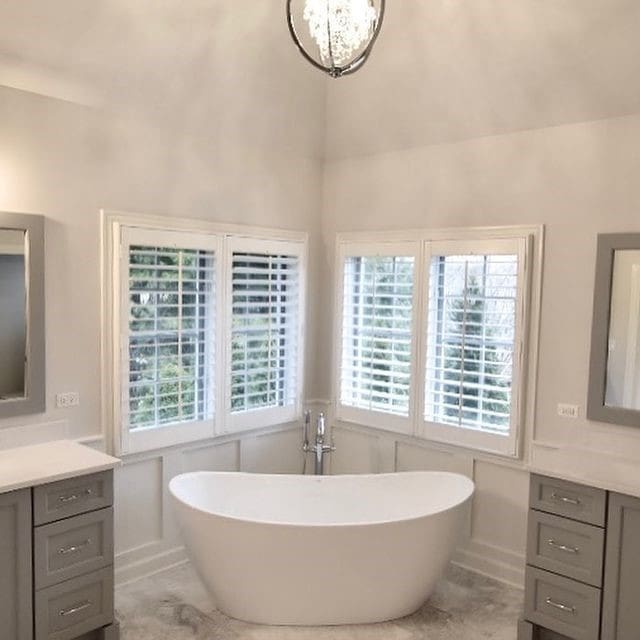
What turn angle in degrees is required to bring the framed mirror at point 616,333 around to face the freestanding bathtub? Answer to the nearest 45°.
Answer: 0° — it already faces it

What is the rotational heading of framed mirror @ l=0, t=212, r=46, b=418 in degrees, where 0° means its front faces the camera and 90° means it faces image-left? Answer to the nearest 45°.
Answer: approximately 315°

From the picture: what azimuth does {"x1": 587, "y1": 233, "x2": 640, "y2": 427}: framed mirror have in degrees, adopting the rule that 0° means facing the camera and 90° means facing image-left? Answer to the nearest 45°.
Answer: approximately 45°

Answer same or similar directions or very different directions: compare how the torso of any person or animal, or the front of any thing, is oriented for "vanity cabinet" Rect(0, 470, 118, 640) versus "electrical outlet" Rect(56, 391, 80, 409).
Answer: same or similar directions

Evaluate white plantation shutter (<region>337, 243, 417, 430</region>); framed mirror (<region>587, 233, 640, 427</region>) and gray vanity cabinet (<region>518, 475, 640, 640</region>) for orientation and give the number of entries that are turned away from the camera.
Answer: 0

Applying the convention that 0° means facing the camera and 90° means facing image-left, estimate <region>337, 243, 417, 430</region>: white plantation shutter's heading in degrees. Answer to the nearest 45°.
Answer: approximately 45°

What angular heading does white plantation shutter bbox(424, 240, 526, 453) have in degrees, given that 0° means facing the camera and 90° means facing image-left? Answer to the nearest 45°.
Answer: approximately 45°

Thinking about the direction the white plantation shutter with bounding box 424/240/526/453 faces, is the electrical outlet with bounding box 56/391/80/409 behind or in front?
in front

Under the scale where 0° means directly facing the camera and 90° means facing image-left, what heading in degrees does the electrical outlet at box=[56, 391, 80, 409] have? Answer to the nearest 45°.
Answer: approximately 315°

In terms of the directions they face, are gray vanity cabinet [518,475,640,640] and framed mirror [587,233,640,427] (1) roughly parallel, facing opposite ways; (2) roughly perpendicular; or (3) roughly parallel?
roughly parallel

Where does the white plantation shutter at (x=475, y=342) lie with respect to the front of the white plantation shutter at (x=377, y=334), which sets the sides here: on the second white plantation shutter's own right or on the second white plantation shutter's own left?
on the second white plantation shutter's own left

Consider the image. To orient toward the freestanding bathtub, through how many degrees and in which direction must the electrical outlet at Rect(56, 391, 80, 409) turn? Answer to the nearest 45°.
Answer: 0° — it already faces it

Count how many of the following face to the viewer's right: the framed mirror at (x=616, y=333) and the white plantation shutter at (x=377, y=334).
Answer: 0

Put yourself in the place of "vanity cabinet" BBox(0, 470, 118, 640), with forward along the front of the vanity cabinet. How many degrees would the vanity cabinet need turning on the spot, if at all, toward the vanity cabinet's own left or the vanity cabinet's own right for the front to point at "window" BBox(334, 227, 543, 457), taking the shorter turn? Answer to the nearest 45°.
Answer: approximately 45° to the vanity cabinet's own left
